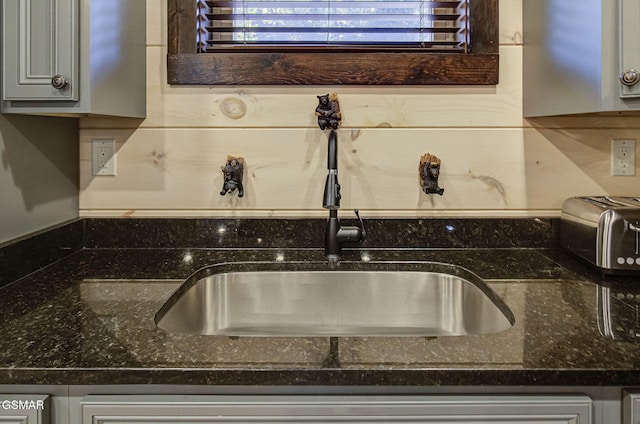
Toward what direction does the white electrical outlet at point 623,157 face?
toward the camera

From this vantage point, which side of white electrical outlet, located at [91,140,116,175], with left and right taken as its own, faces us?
front

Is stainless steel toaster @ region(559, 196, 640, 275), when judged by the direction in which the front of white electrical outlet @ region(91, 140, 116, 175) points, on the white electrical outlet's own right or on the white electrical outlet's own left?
on the white electrical outlet's own left

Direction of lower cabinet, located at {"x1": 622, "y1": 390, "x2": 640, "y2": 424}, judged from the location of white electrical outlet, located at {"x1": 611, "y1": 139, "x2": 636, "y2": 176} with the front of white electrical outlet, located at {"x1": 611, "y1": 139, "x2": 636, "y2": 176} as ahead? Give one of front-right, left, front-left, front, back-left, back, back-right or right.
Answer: front

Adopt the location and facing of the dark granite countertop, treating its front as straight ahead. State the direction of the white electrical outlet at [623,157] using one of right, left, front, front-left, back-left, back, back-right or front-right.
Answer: back-left

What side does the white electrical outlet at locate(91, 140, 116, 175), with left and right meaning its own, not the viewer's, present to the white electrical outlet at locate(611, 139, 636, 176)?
left

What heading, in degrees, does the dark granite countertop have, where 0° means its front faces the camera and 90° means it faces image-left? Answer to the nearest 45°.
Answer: approximately 0°
